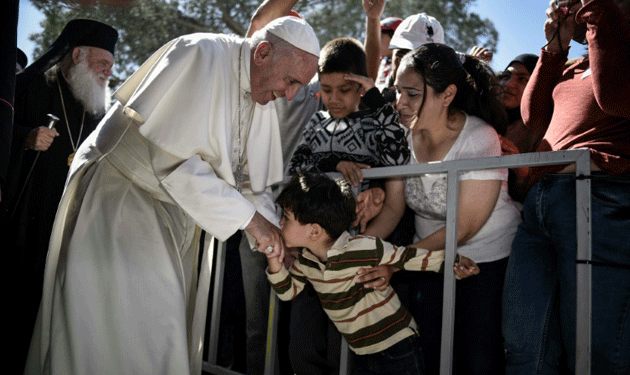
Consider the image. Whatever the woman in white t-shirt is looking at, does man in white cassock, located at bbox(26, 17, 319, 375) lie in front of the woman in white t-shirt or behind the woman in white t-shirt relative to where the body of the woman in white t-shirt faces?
in front

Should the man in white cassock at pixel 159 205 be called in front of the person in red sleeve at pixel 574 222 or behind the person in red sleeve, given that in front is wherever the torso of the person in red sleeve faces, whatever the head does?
in front

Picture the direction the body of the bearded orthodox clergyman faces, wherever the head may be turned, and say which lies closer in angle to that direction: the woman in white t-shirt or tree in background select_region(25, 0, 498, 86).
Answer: the woman in white t-shirt

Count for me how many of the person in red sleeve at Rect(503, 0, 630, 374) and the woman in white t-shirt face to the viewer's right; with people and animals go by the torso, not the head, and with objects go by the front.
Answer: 0

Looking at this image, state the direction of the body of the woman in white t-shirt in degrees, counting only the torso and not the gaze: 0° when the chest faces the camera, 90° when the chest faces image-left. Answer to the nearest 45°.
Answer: approximately 45°

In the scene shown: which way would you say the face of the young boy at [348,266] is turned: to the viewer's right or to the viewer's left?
to the viewer's left
